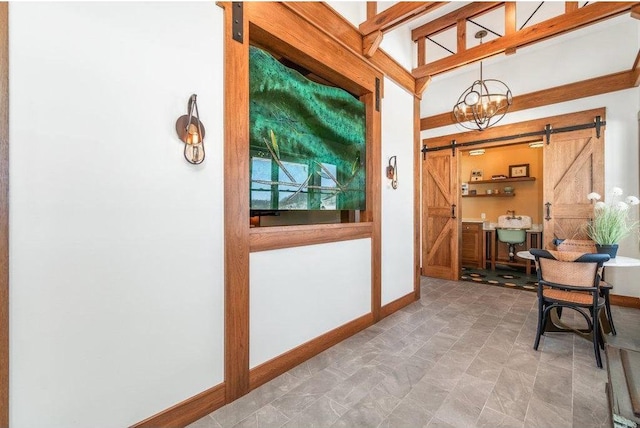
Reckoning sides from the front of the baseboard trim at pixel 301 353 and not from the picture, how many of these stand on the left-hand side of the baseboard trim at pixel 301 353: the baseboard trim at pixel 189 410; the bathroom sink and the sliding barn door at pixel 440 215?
2

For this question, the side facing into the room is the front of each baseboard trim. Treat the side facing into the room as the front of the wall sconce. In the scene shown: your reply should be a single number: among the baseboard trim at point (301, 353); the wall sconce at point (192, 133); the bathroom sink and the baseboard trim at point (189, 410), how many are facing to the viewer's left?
0

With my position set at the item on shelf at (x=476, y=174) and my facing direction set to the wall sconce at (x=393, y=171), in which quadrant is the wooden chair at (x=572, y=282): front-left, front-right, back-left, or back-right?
front-left

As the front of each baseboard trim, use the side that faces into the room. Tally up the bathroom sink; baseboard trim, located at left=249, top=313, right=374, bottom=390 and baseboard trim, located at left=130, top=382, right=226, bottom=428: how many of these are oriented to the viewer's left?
0

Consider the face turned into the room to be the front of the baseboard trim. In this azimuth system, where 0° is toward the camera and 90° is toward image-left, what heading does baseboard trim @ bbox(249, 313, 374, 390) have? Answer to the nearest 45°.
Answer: approximately 315°

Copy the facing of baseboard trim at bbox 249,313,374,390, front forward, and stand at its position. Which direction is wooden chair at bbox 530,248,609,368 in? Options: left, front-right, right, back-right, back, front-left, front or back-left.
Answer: front-left

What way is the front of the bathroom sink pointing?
toward the camera

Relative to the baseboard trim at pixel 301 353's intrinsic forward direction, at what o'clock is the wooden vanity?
The wooden vanity is roughly at 9 o'clock from the baseboard trim.

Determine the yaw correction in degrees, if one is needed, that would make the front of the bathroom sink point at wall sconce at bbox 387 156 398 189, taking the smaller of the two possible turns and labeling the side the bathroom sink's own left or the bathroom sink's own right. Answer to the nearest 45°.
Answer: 0° — it already faces it

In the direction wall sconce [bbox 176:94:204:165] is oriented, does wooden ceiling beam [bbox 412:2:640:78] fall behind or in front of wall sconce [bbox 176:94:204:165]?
in front

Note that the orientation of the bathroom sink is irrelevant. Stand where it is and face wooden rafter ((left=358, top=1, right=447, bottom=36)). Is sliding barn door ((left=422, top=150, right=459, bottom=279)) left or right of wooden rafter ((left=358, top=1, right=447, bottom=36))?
right

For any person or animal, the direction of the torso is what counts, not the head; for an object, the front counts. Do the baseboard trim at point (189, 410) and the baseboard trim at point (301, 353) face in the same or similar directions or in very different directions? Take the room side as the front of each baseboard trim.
same or similar directions

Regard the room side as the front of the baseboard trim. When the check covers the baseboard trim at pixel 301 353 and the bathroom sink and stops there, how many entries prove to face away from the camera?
0

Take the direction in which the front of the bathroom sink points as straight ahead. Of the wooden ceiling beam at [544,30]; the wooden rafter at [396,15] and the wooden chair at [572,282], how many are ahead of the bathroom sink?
3

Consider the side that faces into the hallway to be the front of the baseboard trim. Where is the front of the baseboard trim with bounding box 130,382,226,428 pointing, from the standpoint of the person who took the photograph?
facing the viewer and to the right of the viewer

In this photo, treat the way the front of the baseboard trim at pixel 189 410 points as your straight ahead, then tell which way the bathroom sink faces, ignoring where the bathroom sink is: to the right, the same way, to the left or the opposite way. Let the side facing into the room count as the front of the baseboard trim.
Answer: to the right

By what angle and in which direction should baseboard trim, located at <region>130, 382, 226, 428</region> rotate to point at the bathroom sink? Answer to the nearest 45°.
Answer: approximately 45° to its left

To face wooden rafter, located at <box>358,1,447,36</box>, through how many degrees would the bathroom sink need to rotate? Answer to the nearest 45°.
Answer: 0° — it already faces it

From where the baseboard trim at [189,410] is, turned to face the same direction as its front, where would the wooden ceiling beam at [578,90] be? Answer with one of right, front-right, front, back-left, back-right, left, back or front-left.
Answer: front-left

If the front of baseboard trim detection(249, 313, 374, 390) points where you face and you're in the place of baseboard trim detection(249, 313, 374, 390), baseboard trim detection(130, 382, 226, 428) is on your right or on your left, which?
on your right
